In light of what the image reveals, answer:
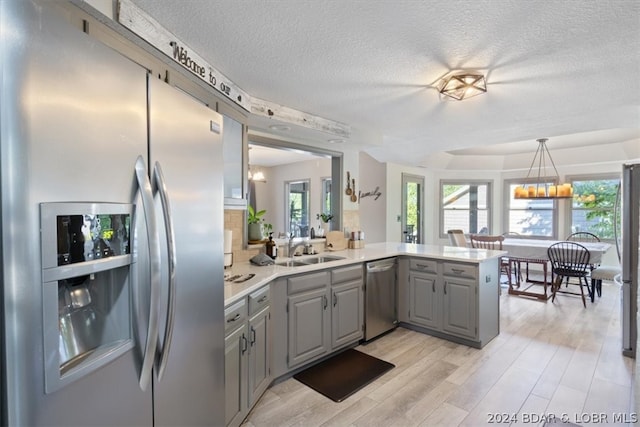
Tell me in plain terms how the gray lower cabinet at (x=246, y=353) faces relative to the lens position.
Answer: facing the viewer and to the right of the viewer

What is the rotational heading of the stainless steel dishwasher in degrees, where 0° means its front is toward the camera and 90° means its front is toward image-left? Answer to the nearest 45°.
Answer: approximately 315°

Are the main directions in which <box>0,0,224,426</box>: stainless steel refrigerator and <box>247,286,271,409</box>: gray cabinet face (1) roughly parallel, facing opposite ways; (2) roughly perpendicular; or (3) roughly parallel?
roughly parallel

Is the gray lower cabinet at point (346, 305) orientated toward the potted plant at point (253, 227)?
no

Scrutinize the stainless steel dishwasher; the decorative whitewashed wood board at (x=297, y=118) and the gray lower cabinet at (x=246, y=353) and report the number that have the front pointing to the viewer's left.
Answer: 0

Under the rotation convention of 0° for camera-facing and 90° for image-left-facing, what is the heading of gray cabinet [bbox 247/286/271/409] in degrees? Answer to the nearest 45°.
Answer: approximately 315°

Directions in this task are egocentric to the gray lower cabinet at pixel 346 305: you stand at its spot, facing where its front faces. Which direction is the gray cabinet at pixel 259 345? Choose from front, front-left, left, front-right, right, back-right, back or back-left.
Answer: right

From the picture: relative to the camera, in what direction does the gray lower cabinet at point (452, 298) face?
facing the viewer and to the left of the viewer
